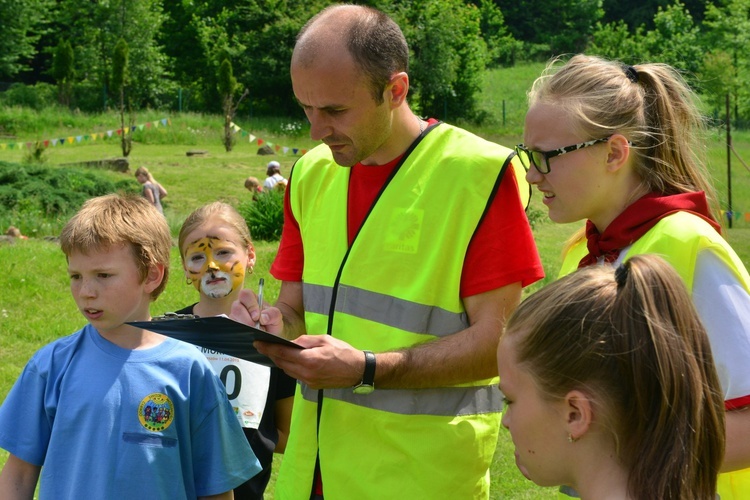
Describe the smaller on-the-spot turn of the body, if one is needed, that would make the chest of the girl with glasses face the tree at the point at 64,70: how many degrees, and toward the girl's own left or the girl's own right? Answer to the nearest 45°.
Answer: approximately 45° to the girl's own right

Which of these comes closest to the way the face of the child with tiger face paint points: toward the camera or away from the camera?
toward the camera

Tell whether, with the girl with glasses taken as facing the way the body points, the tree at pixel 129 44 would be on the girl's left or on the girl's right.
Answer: on the girl's right

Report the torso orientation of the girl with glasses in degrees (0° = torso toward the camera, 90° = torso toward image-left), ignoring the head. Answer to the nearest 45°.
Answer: approximately 90°

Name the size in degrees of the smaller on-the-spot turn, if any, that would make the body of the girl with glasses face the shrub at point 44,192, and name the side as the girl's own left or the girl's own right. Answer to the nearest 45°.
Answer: approximately 45° to the girl's own right

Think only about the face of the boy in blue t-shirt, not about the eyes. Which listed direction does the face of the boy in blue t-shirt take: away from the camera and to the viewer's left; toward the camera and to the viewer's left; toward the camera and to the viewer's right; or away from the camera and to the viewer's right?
toward the camera and to the viewer's left

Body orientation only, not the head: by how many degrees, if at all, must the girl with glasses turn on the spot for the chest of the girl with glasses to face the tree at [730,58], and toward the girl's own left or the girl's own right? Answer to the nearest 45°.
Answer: approximately 90° to the girl's own right

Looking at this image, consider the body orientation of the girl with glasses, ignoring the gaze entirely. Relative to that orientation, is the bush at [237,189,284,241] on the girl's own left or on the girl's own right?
on the girl's own right

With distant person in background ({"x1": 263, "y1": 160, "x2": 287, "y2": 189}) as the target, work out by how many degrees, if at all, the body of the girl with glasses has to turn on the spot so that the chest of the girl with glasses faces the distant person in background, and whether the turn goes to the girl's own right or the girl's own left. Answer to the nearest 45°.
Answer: approximately 45° to the girl's own right

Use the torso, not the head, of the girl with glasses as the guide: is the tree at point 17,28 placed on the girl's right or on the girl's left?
on the girl's right

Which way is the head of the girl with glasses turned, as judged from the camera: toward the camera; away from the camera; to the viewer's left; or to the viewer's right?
to the viewer's left
